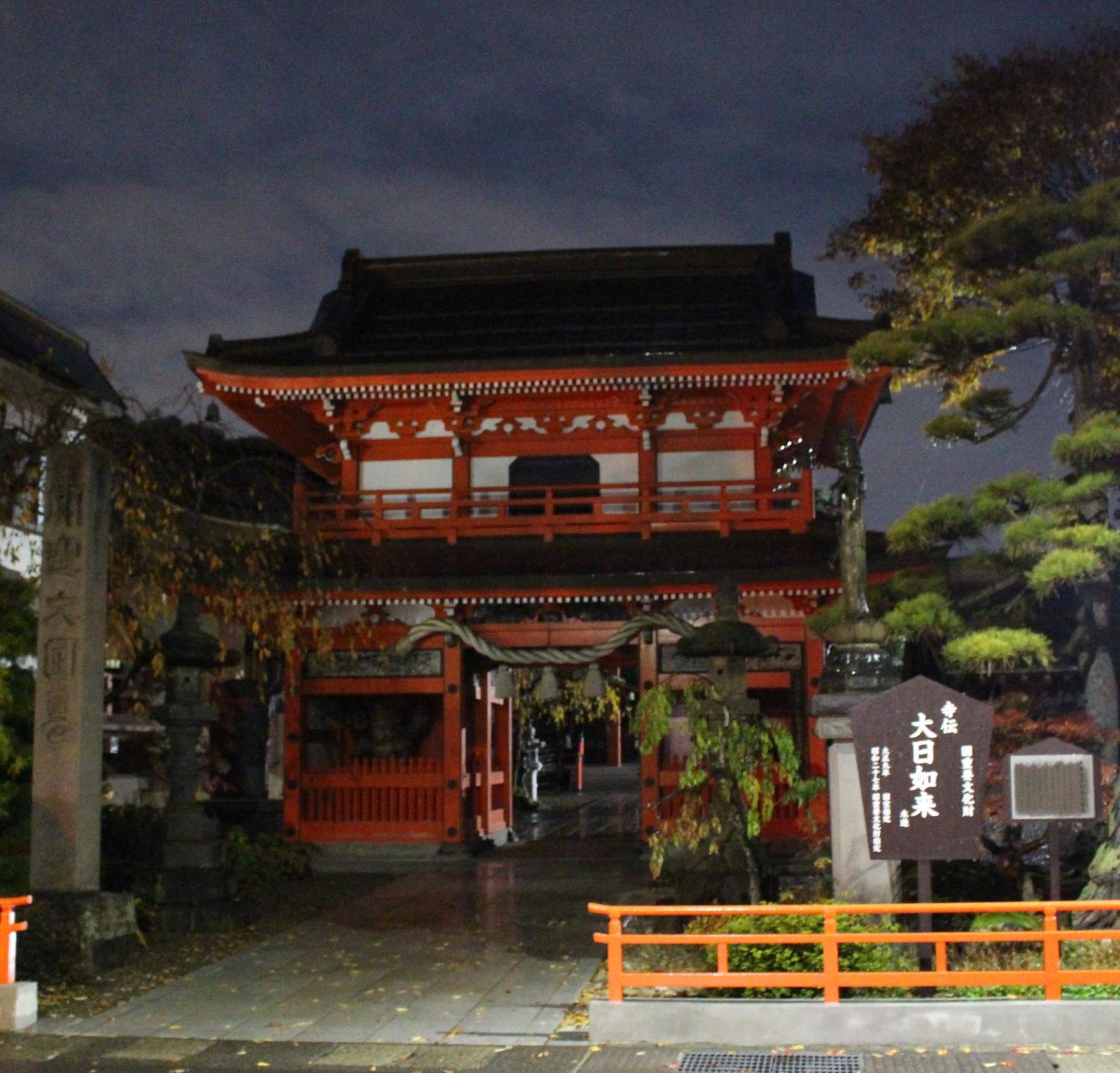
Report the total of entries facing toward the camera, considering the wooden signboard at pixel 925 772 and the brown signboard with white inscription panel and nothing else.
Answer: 2

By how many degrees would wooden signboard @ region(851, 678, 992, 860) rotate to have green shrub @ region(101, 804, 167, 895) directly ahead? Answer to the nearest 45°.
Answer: approximately 135° to its right

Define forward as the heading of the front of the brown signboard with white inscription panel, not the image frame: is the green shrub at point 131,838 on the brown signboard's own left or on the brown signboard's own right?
on the brown signboard's own right

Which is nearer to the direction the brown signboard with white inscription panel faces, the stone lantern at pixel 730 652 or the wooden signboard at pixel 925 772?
the wooden signboard

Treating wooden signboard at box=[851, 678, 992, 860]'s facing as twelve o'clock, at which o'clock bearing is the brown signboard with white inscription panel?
The brown signboard with white inscription panel is roughly at 8 o'clock from the wooden signboard.

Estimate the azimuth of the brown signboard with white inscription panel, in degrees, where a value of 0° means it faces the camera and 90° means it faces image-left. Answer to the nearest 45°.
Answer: approximately 0°

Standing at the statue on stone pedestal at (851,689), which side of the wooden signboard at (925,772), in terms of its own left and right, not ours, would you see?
back
